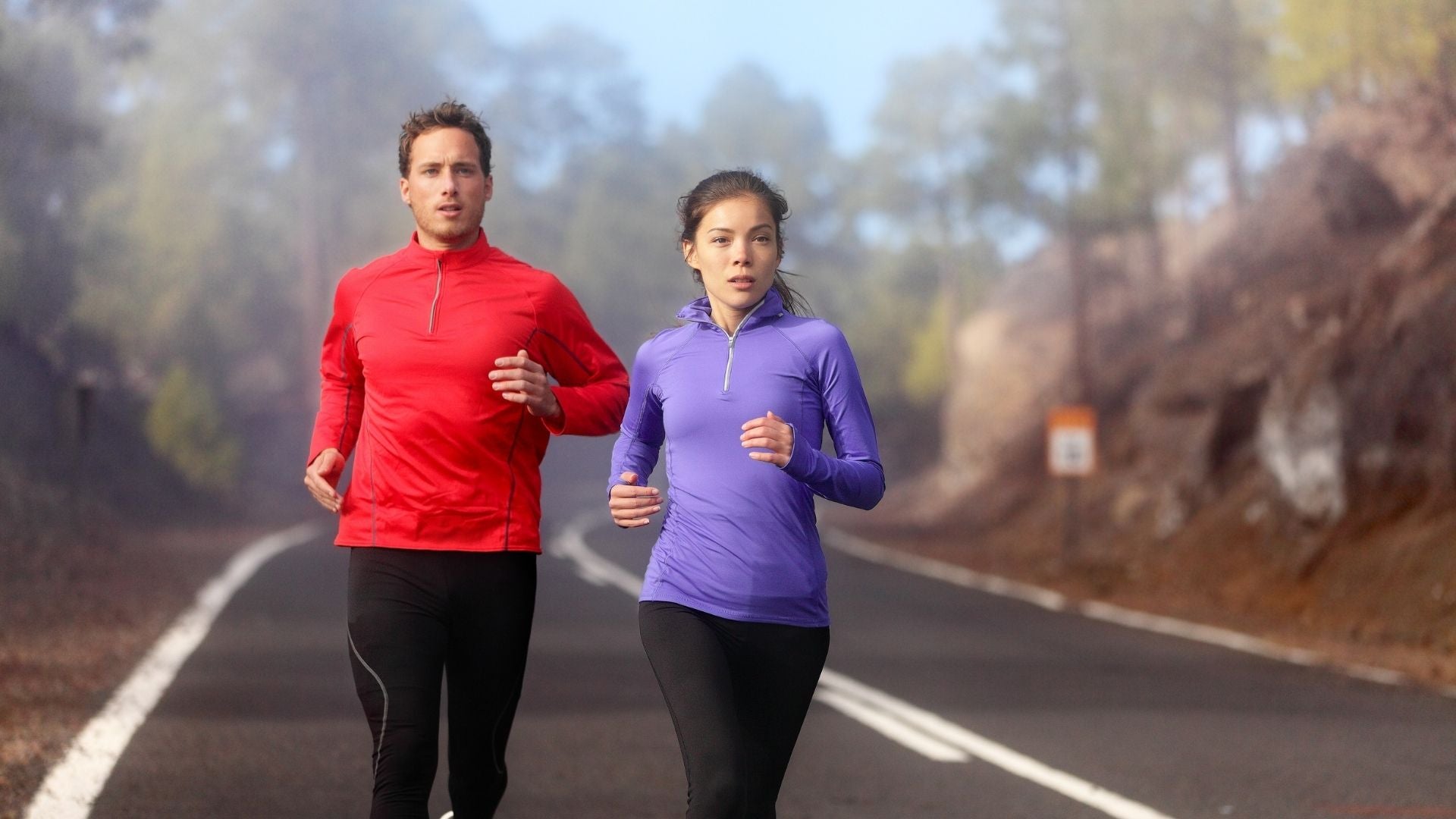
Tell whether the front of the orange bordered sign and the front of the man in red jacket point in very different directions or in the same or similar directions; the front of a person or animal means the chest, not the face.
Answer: same or similar directions

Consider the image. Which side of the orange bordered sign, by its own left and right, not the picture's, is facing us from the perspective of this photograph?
front

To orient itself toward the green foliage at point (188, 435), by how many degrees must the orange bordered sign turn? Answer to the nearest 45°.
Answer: approximately 135° to its right

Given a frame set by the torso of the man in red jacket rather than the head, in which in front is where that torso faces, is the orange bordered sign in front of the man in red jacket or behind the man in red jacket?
behind

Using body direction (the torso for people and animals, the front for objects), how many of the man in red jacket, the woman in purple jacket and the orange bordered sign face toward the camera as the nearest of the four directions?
3

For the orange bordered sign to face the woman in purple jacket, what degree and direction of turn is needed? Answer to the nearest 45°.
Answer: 0° — it already faces them

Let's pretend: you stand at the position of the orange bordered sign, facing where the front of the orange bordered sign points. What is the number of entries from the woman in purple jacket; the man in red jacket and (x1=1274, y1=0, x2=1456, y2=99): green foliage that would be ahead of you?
2

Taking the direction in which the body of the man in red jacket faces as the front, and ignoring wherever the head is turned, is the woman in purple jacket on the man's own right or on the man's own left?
on the man's own left

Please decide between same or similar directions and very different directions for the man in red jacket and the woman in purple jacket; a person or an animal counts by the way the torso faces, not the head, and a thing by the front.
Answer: same or similar directions

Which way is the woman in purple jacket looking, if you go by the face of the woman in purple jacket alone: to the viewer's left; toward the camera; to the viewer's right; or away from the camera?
toward the camera

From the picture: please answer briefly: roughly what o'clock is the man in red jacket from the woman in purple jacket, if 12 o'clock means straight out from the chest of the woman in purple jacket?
The man in red jacket is roughly at 4 o'clock from the woman in purple jacket.

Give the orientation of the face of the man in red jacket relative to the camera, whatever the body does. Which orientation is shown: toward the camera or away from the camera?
toward the camera

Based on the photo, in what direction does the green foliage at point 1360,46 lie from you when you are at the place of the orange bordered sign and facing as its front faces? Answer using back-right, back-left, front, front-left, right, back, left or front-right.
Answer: back-left

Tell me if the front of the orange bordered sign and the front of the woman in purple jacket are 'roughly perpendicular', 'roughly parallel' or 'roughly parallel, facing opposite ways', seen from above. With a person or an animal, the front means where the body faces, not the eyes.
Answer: roughly parallel
